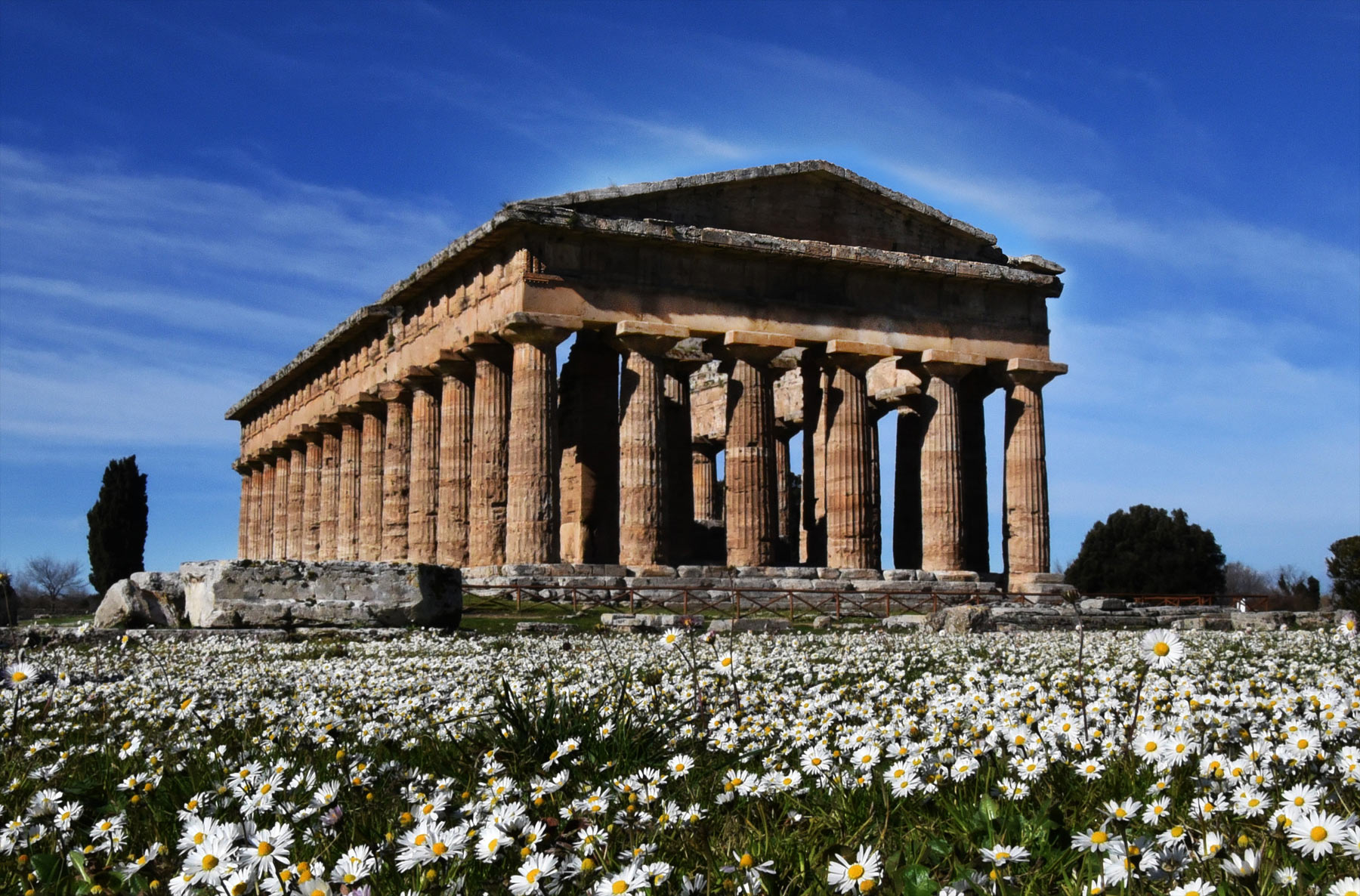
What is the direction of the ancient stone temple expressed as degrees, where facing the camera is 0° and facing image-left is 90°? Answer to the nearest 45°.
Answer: approximately 315°

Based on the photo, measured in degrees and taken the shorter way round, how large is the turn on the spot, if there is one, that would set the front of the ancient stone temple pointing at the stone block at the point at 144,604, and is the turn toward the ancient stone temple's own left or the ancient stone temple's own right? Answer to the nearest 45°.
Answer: approximately 90° to the ancient stone temple's own right

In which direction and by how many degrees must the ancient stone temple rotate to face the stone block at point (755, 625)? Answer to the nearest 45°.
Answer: approximately 45° to its right

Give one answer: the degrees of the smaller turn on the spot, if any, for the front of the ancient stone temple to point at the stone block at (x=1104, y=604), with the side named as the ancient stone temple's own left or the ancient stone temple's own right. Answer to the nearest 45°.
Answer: approximately 45° to the ancient stone temple's own left

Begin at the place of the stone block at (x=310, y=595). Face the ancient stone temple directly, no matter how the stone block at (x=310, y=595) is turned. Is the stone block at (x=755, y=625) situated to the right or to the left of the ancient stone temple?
right

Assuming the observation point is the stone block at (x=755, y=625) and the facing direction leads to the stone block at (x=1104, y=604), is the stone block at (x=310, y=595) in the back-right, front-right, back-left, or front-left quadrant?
back-left

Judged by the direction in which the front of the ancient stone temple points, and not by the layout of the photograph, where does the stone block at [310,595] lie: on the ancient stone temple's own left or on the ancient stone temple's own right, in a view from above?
on the ancient stone temple's own right
